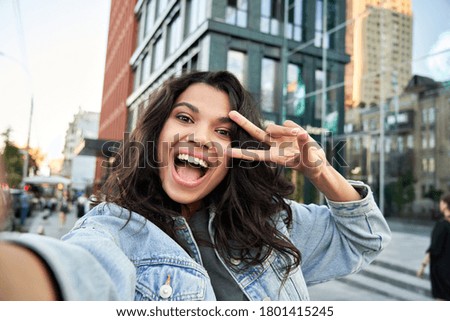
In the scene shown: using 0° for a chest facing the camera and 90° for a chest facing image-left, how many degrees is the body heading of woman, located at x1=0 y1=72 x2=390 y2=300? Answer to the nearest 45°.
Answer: approximately 0°

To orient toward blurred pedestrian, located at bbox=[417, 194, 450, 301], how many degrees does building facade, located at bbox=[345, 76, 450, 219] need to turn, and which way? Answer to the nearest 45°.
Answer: approximately 45° to its left

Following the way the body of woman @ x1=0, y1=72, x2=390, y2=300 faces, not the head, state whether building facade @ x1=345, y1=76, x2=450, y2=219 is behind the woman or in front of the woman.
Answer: behind

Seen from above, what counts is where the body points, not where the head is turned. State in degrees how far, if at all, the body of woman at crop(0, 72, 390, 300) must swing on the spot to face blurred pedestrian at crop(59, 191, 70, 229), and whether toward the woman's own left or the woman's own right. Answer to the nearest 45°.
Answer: approximately 135° to the woman's own right

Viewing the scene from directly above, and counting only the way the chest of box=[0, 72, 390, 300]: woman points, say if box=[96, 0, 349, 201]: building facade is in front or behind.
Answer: behind

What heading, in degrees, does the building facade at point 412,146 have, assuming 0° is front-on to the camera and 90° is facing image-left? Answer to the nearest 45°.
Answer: approximately 45°
